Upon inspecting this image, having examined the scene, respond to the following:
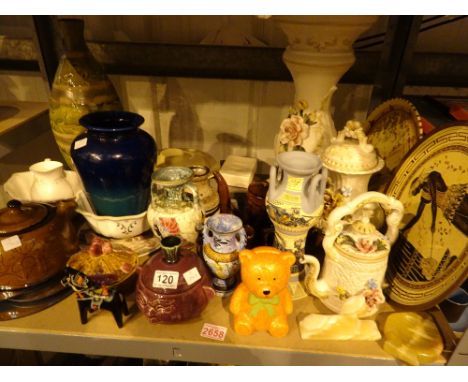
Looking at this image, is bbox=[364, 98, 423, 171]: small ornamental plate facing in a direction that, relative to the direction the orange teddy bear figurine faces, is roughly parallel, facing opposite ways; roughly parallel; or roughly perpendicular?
roughly parallel

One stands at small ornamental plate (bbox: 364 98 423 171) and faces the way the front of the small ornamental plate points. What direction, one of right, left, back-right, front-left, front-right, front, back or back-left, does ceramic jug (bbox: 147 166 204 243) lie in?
front-right

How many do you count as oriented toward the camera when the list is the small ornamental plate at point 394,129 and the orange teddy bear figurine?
2

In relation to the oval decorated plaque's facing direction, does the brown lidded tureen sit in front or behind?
in front

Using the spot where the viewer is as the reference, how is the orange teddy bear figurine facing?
facing the viewer

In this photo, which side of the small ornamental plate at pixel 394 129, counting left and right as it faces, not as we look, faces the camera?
front

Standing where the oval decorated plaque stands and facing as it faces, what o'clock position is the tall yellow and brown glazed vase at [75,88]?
The tall yellow and brown glazed vase is roughly at 1 o'clock from the oval decorated plaque.

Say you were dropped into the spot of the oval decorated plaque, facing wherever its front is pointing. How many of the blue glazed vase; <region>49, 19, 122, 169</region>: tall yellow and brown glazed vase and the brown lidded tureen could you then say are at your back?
0

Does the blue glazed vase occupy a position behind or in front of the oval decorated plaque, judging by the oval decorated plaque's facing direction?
in front
